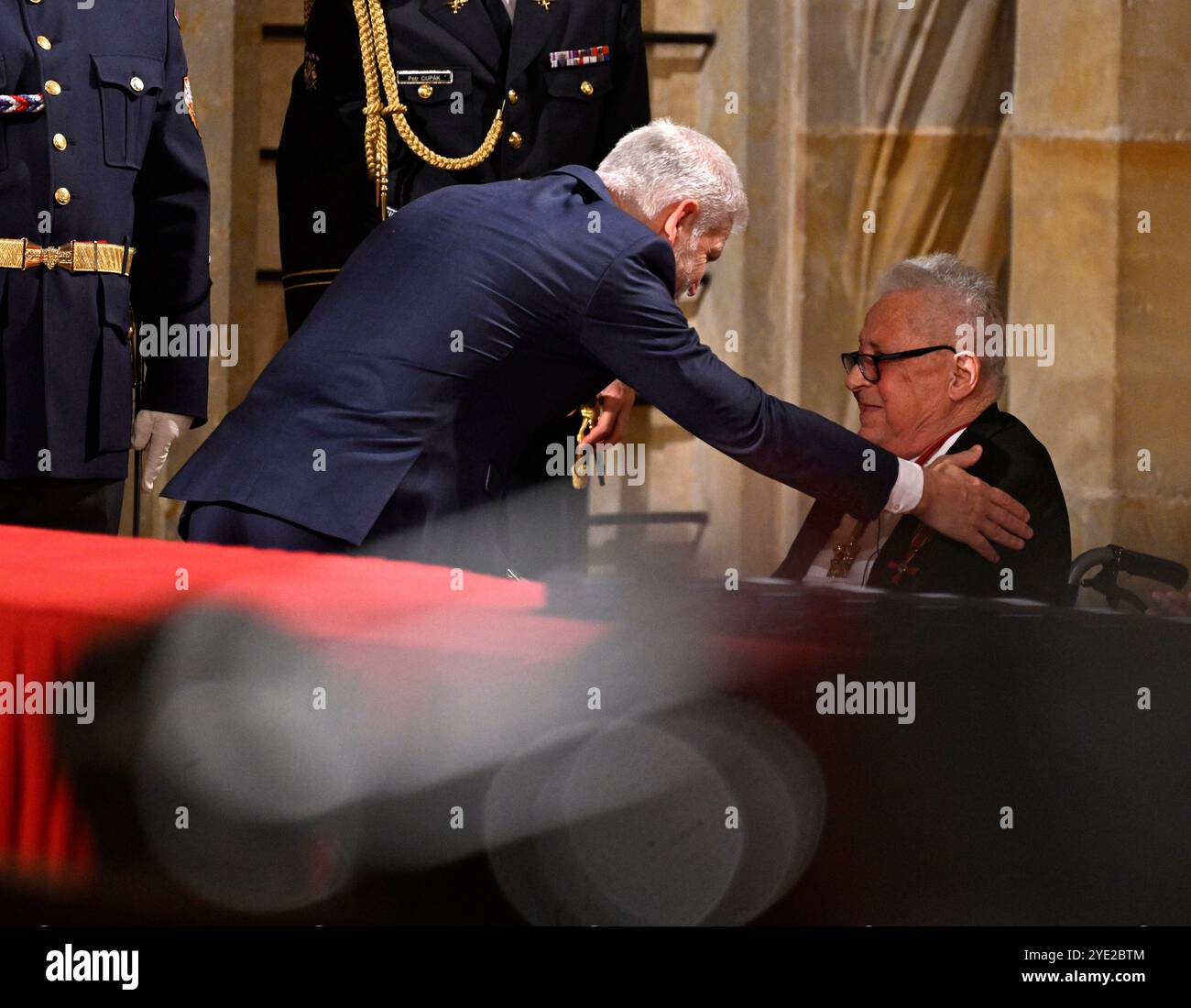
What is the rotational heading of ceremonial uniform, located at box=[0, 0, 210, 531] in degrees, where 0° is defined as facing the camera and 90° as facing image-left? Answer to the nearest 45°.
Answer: approximately 0°

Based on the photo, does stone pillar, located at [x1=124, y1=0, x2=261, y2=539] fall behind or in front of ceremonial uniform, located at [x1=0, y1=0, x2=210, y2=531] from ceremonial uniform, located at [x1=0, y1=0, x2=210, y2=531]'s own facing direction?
behind

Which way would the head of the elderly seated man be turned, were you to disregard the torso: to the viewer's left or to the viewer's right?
to the viewer's left

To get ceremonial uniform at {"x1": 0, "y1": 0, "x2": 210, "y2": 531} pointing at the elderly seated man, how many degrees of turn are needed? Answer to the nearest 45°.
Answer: approximately 90° to its left

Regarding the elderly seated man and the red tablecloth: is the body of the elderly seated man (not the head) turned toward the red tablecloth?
yes

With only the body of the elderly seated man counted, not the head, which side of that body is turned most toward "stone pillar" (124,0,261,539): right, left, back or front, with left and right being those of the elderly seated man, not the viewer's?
right

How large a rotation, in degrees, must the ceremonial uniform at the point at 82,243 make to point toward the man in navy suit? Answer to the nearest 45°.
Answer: approximately 45° to its left

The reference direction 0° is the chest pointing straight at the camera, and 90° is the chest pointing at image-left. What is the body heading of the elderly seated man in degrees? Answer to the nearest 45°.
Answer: approximately 45°

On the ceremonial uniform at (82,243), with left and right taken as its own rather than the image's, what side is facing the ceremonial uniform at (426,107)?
left

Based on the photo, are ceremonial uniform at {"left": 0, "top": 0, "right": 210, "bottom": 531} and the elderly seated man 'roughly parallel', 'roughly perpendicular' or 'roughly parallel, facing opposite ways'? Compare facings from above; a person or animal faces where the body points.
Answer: roughly perpendicular
